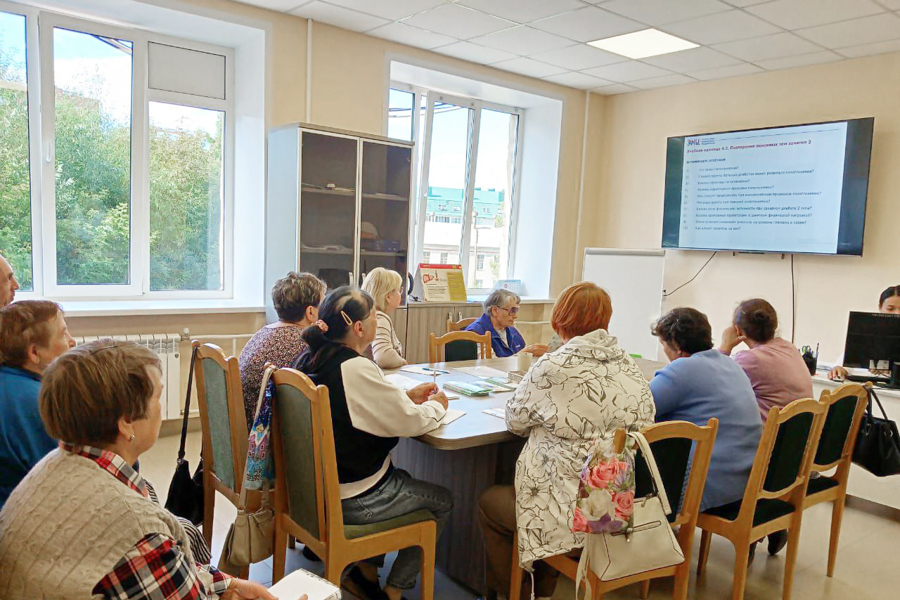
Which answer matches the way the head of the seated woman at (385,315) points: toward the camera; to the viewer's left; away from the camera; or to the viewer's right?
to the viewer's right

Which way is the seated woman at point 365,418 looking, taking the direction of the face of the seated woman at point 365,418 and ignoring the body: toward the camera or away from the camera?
away from the camera

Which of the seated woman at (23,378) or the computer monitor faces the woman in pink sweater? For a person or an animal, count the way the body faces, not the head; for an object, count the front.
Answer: the seated woman

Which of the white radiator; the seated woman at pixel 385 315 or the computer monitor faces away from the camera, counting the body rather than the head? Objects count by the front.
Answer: the computer monitor

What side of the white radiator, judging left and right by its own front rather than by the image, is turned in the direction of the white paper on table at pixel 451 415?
front

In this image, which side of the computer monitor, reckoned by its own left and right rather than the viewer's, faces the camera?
back

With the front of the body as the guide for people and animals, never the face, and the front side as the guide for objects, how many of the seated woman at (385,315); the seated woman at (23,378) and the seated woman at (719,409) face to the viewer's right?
2

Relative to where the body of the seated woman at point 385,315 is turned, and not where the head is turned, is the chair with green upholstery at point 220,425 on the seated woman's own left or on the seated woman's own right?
on the seated woman's own right

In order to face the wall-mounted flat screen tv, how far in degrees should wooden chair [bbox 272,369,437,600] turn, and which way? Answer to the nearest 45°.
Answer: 0° — it already faces it

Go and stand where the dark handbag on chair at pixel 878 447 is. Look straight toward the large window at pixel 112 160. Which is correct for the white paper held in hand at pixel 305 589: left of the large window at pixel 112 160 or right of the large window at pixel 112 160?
left

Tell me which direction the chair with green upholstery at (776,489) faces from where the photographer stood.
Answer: facing away from the viewer and to the left of the viewer

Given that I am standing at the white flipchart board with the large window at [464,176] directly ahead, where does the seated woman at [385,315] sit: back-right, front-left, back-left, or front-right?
front-left

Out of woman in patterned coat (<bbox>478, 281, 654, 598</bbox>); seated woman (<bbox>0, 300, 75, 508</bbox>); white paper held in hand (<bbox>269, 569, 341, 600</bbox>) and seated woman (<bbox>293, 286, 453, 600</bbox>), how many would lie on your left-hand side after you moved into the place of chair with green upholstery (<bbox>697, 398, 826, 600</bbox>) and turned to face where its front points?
4

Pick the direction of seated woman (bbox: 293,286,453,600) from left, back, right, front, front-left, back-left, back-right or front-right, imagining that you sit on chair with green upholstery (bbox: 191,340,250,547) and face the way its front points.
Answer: right
